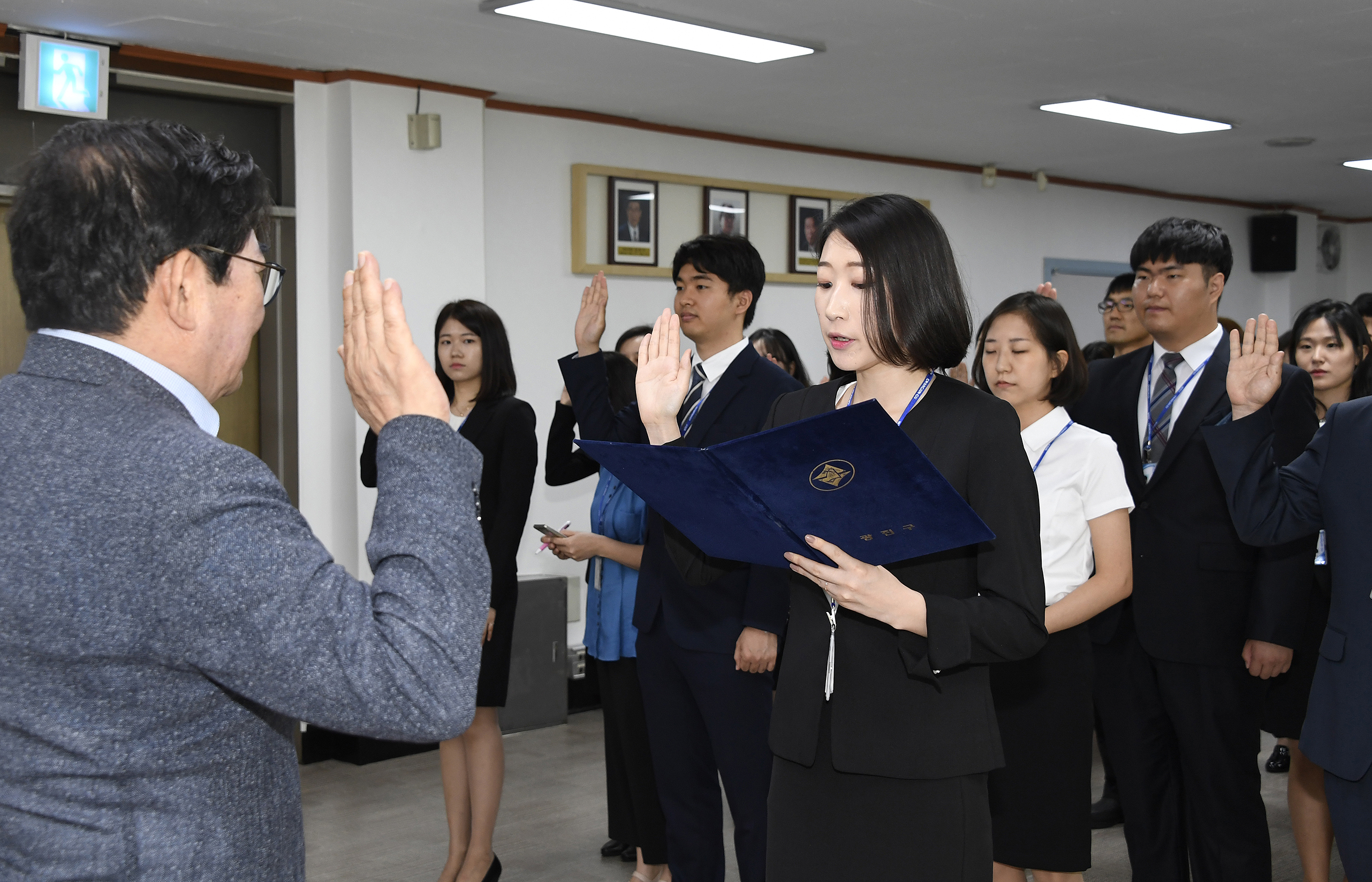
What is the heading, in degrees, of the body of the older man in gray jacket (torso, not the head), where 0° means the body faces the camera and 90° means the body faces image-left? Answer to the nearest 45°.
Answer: approximately 225°

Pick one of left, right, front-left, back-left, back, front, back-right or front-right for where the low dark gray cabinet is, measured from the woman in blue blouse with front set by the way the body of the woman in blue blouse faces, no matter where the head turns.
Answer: back-right

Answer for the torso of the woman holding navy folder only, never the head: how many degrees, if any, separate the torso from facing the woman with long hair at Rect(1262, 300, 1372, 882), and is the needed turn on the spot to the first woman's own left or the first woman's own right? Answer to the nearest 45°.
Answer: approximately 180°

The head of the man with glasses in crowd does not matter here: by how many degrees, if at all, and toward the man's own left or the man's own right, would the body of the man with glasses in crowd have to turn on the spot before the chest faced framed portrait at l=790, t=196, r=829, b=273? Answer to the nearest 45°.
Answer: approximately 90° to the man's own right

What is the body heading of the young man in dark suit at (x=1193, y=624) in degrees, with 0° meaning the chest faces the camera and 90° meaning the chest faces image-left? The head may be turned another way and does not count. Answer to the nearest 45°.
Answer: approximately 45°

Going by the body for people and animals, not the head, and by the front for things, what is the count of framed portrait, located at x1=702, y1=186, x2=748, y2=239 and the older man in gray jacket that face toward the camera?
1

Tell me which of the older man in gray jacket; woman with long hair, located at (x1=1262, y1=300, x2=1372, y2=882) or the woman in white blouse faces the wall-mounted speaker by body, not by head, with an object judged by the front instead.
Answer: the older man in gray jacket

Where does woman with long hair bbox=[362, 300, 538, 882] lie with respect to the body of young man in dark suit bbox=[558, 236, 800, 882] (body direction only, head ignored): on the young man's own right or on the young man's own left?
on the young man's own right

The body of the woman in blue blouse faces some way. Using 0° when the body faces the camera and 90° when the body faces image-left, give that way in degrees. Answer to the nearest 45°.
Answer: approximately 45°

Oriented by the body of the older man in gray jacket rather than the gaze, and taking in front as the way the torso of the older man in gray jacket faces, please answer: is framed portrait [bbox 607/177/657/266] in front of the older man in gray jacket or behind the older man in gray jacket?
in front
